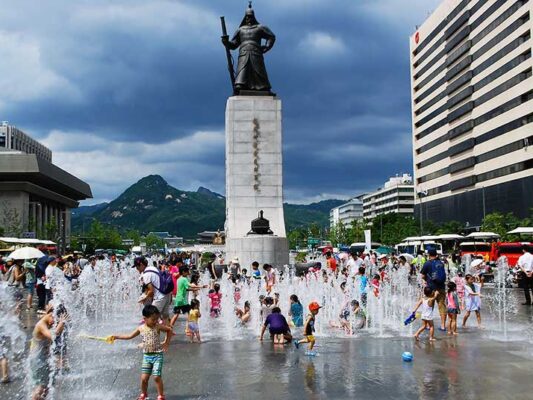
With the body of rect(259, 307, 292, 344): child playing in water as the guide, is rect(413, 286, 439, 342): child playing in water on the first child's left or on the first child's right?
on the first child's right

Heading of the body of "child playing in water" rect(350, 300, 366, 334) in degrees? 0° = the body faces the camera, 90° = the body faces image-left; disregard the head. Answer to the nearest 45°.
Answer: approximately 90°

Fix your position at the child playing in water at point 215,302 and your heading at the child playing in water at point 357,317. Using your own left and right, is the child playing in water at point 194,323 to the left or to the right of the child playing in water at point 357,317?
right

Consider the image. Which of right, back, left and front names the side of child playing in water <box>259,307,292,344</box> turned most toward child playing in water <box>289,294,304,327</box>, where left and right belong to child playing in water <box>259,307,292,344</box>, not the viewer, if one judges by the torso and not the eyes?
front

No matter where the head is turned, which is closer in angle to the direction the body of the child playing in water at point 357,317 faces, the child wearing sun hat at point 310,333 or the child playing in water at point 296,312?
the child playing in water

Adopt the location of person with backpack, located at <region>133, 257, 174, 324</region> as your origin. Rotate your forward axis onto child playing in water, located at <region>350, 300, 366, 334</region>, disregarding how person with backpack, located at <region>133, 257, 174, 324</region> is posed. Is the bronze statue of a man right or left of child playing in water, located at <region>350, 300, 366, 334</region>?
left

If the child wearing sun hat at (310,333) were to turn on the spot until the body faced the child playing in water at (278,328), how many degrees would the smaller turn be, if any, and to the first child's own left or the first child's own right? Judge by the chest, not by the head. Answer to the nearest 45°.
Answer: approximately 135° to the first child's own left

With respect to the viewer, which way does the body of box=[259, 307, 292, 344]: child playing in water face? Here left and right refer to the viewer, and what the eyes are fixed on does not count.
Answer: facing away from the viewer
